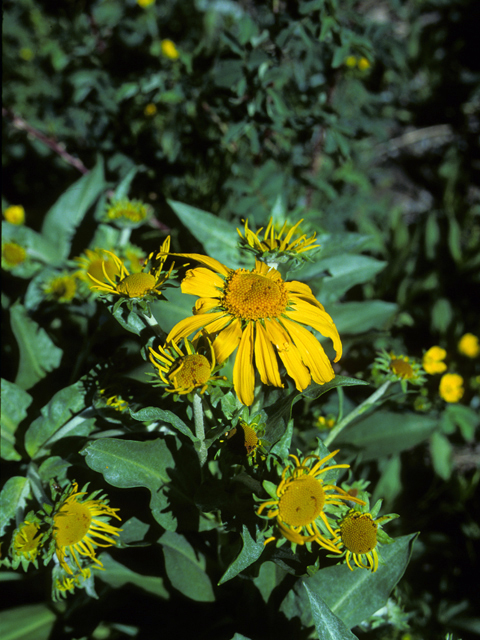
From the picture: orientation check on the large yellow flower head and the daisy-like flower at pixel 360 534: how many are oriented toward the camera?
2

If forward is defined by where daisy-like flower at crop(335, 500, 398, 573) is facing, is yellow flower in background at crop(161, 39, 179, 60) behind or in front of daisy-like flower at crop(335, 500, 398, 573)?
behind

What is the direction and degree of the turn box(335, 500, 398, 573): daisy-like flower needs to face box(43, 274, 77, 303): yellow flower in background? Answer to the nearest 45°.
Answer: approximately 135° to its right
